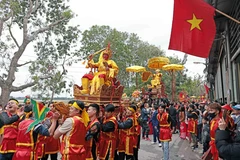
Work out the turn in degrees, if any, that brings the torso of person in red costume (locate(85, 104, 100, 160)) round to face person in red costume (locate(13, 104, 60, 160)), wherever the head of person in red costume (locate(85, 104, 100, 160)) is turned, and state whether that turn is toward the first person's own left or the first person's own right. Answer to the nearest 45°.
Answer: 0° — they already face them

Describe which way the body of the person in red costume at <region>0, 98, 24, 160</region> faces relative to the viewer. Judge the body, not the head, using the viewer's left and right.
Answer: facing the viewer and to the right of the viewer

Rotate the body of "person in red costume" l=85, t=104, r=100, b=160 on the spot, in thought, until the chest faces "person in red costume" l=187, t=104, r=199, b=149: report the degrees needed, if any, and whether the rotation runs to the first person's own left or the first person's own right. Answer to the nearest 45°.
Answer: approximately 135° to the first person's own right

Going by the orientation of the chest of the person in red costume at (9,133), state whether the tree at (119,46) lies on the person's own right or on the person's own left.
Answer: on the person's own left

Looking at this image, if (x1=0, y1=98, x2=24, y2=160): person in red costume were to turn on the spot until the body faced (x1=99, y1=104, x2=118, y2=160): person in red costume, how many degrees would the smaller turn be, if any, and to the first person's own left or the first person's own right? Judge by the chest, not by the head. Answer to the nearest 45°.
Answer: approximately 45° to the first person's own left
